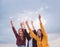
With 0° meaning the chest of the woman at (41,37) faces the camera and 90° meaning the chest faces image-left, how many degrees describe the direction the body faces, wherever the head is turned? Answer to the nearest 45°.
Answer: approximately 45°

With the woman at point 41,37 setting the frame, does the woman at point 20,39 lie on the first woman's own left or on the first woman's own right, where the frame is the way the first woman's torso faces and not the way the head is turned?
on the first woman's own right
